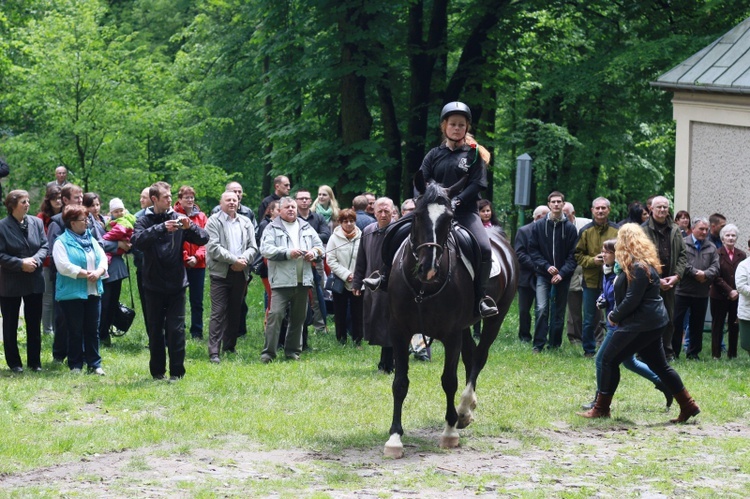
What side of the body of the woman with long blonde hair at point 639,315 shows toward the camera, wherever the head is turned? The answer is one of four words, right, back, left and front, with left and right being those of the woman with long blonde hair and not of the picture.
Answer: left

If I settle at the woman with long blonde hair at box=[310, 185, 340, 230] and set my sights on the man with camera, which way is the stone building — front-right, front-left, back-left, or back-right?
back-left

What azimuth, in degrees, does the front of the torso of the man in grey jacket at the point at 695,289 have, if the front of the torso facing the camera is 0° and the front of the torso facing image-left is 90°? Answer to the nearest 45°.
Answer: approximately 0°

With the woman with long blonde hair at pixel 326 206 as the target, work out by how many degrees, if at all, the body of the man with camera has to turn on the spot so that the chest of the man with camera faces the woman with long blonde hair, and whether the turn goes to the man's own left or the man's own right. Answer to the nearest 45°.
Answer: approximately 90° to the man's own left

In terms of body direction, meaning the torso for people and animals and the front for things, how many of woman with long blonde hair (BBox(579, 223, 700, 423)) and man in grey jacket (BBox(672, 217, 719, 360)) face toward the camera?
1

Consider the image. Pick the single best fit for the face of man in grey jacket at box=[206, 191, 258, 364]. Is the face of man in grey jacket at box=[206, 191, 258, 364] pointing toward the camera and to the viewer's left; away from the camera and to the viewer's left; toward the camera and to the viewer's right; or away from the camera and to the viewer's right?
toward the camera and to the viewer's right

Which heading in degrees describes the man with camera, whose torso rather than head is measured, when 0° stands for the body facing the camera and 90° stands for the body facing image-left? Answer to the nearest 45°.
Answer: approximately 315°

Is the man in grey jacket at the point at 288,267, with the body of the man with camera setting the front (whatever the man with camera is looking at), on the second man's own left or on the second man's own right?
on the second man's own left

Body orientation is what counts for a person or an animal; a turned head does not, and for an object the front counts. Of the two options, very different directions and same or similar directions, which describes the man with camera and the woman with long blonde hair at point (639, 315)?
very different directions

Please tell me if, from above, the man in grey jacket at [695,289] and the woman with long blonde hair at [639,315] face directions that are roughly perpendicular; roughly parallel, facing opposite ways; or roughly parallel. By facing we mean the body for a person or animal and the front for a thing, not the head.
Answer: roughly perpendicular
